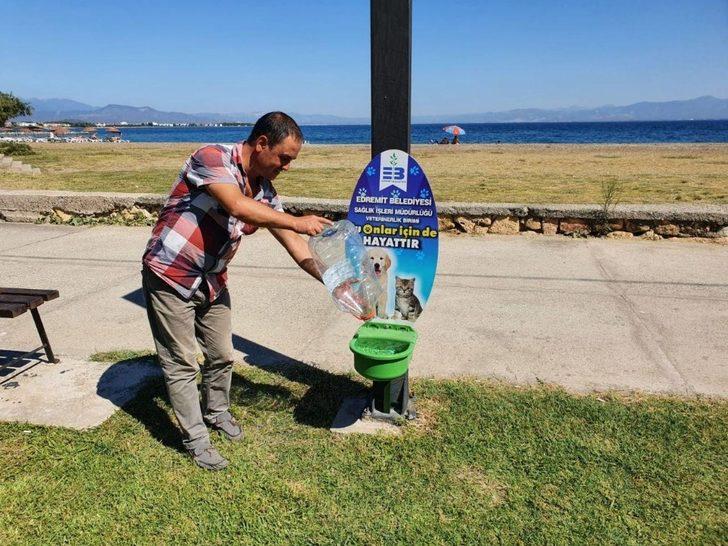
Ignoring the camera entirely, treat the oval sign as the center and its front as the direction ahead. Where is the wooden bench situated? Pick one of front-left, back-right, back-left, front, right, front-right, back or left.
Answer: right

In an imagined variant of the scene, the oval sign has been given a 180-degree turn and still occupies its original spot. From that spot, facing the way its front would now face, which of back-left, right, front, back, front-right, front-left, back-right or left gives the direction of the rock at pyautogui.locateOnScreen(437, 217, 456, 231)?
front

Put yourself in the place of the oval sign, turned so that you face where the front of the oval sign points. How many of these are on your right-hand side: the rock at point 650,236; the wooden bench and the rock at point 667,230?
1

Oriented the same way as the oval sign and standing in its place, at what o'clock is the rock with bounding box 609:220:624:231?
The rock is roughly at 7 o'clock from the oval sign.

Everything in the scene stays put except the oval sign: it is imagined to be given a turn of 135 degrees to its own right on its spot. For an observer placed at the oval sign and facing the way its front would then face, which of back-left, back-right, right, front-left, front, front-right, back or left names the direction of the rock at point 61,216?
front

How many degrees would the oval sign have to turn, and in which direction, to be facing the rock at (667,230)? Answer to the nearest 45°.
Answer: approximately 135° to its left

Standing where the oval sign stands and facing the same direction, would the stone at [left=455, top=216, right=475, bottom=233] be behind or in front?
behind

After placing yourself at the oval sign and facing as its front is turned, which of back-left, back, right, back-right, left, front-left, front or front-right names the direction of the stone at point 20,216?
back-right

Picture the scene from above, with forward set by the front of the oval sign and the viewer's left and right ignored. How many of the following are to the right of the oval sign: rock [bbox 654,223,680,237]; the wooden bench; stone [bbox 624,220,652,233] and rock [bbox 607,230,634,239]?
1

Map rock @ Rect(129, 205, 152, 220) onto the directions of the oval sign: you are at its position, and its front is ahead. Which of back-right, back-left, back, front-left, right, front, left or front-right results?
back-right

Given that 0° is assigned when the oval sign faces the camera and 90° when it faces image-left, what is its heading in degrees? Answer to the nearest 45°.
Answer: approximately 0°

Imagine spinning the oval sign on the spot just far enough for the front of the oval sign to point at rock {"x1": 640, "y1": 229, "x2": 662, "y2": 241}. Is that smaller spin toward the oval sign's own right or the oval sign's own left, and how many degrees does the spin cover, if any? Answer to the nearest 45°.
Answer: approximately 135° to the oval sign's own left
